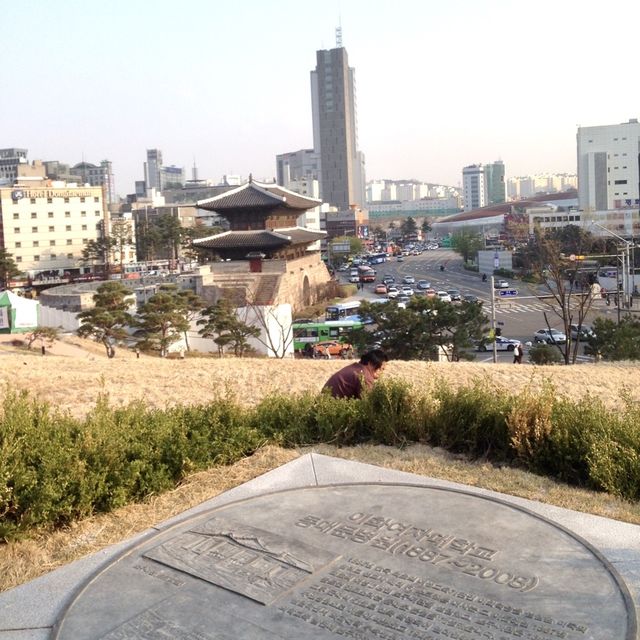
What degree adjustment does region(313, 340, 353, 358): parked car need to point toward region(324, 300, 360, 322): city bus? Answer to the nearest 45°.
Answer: approximately 90° to its left

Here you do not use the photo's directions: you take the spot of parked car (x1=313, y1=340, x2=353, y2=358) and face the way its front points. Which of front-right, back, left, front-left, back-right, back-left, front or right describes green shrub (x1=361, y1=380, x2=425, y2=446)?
right

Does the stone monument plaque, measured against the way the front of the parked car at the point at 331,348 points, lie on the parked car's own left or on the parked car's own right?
on the parked car's own right

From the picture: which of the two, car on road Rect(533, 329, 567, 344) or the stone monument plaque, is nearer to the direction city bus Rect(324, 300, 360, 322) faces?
the stone monument plaque

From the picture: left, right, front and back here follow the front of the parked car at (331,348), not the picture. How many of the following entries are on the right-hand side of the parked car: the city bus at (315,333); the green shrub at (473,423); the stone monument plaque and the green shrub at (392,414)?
3

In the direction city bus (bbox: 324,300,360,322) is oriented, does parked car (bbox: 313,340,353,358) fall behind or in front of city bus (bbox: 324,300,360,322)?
in front

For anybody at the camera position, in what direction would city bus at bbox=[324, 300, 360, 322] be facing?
facing the viewer and to the left of the viewer

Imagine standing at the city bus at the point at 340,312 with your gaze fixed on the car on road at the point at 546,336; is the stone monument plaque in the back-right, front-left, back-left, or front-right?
front-right
